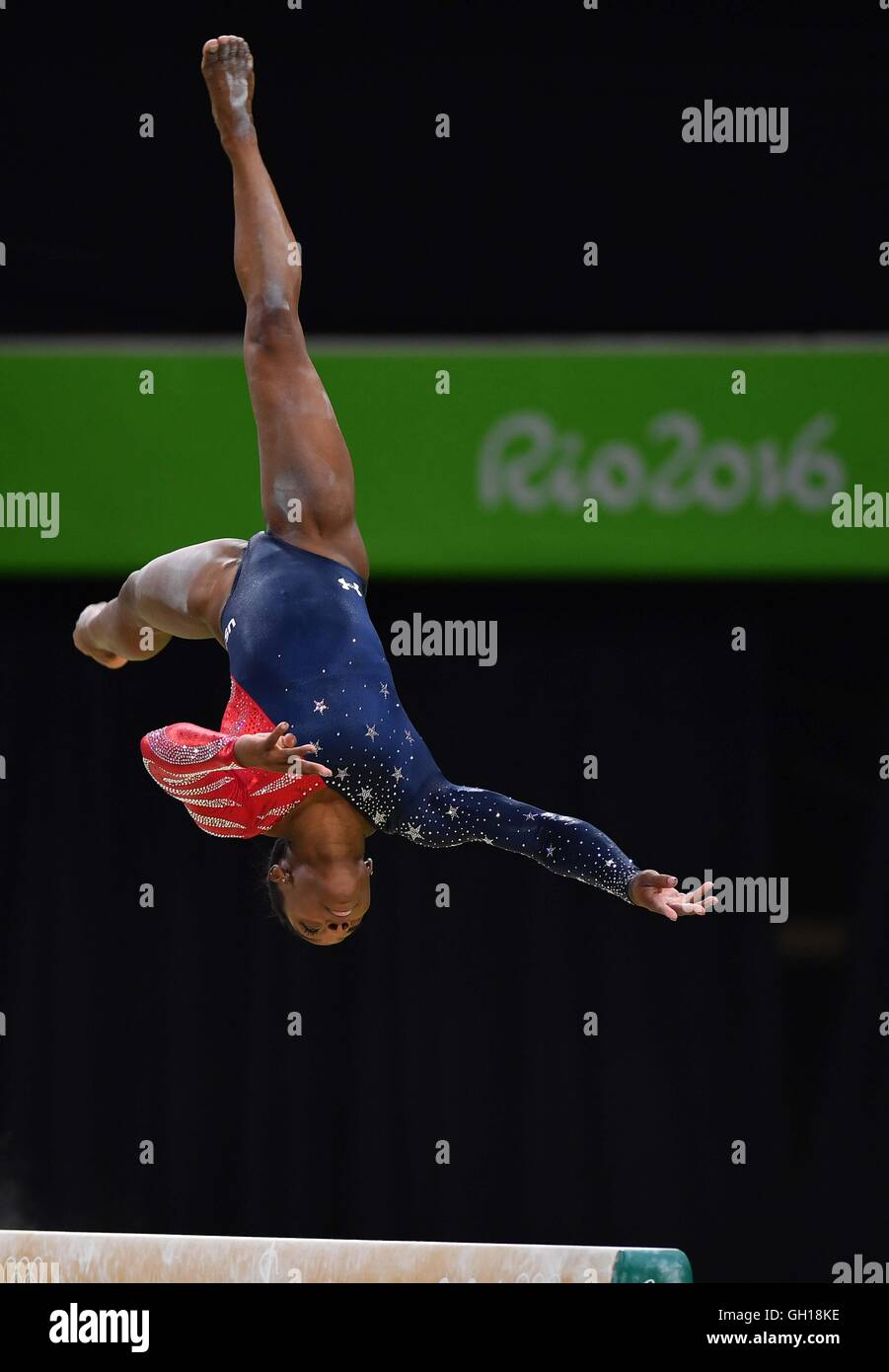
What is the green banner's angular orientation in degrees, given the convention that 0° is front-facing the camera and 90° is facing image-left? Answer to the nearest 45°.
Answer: approximately 0°

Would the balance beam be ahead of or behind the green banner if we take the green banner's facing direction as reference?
ahead
